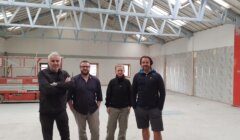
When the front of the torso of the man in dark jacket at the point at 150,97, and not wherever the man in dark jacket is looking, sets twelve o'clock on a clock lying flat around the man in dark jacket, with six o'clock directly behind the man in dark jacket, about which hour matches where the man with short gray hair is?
The man with short gray hair is roughly at 2 o'clock from the man in dark jacket.

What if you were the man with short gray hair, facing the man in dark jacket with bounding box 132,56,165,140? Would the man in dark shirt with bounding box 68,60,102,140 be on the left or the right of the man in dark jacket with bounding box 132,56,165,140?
left

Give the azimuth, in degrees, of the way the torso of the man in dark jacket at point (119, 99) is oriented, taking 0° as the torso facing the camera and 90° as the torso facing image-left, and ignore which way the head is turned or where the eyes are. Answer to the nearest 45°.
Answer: approximately 0°

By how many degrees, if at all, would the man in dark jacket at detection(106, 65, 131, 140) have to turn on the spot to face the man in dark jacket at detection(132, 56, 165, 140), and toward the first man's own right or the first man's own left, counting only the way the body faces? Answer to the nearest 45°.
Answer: approximately 45° to the first man's own left

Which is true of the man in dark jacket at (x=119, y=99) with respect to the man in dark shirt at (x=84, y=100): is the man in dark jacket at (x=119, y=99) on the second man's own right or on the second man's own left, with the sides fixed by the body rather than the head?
on the second man's own left

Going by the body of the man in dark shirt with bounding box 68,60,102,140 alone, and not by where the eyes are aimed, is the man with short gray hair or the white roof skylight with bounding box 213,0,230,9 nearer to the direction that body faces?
the man with short gray hair
